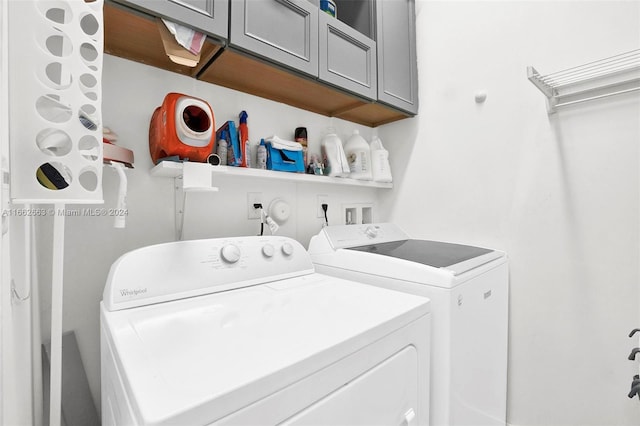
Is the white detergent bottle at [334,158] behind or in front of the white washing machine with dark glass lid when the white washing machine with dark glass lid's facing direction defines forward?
behind

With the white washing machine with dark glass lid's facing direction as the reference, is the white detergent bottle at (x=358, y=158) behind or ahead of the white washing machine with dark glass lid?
behind

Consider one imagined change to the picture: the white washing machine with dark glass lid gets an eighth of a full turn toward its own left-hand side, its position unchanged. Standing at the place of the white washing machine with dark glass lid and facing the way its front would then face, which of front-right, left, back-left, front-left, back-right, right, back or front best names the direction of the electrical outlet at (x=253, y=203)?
back

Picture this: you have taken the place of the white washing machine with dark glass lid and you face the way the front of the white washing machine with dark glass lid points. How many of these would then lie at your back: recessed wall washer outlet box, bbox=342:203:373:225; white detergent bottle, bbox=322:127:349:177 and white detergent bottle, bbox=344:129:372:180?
3

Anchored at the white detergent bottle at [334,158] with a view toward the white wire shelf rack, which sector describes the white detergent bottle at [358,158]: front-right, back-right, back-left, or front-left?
front-left

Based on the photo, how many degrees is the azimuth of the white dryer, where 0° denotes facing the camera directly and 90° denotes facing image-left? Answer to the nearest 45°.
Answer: approximately 315°

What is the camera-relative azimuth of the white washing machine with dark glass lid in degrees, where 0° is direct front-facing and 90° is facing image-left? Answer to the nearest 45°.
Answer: approximately 315°
